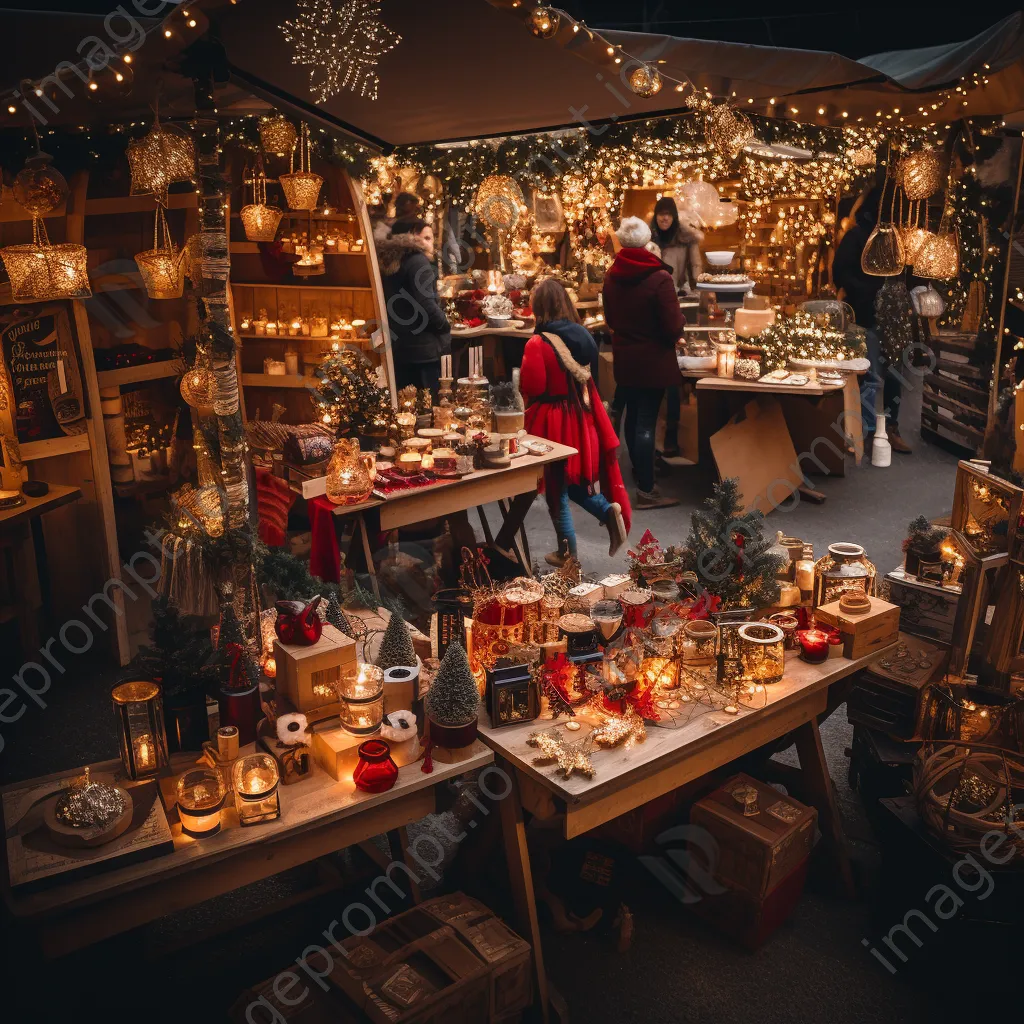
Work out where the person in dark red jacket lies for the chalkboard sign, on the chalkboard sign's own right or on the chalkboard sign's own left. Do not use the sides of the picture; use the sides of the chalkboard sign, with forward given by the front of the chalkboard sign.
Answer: on the chalkboard sign's own left

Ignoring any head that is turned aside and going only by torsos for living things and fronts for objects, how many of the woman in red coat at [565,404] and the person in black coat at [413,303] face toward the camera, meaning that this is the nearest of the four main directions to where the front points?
0

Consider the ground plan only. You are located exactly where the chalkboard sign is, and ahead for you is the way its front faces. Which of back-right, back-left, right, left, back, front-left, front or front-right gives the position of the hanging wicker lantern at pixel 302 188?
left

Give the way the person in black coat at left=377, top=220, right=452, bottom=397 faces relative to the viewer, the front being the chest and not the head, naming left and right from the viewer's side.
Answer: facing away from the viewer and to the right of the viewer

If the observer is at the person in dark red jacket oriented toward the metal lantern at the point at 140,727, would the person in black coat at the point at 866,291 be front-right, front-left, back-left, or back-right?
back-left
